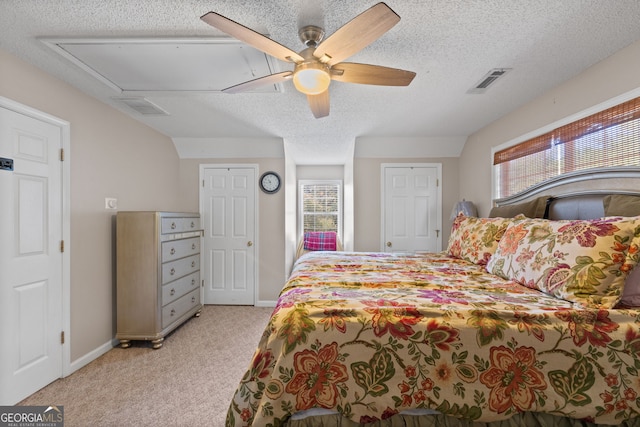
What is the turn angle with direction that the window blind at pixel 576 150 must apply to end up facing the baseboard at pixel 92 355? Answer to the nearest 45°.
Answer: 0° — it already faces it

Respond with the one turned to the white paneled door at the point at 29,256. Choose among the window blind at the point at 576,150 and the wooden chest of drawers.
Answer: the window blind

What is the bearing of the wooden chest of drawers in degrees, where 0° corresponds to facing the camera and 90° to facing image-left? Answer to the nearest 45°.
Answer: approximately 315°

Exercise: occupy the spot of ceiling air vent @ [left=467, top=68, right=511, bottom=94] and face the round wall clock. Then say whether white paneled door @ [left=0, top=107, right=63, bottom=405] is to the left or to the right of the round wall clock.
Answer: left

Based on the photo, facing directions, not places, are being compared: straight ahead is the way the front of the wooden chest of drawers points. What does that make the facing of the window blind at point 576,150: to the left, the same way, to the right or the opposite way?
the opposite way

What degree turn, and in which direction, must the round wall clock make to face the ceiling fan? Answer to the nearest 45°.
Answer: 0° — it already faces it

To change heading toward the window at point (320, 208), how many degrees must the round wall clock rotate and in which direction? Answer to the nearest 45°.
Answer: approximately 135° to its left

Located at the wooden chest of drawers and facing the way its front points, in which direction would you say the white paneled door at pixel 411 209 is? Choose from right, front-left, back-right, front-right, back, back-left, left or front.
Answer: front-left

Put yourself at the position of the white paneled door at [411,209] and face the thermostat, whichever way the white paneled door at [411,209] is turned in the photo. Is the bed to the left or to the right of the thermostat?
left

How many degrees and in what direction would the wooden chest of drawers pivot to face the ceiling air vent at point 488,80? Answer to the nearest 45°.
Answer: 0° — it already faces it

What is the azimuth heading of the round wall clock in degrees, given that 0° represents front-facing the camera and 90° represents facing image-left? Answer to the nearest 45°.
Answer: approximately 0°

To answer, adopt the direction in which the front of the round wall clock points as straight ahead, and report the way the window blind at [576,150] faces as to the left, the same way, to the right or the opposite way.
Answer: to the right
